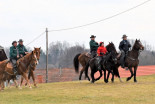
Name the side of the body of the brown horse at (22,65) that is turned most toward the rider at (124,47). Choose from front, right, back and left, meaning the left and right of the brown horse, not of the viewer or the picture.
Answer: front

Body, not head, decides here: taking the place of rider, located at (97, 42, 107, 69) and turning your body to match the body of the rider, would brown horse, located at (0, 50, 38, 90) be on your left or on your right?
on your right

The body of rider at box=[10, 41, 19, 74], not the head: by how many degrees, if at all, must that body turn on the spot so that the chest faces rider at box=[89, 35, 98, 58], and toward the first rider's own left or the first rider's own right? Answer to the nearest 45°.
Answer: approximately 45° to the first rider's own left

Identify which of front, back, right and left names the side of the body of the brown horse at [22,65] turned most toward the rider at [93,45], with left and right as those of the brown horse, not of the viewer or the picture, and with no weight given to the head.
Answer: front

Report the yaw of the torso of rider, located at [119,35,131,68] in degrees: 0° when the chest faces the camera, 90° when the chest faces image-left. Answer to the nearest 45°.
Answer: approximately 315°

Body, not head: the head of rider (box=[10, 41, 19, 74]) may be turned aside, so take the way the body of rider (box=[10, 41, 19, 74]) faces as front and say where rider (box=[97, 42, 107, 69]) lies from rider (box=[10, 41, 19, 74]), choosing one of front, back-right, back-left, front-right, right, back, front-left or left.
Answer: front-left

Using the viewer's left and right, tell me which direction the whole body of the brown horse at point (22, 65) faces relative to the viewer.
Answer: facing to the right of the viewer

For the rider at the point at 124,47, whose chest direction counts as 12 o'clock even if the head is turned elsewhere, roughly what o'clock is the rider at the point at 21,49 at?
the rider at the point at 21,49 is roughly at 4 o'clock from the rider at the point at 124,47.
